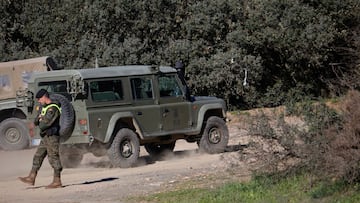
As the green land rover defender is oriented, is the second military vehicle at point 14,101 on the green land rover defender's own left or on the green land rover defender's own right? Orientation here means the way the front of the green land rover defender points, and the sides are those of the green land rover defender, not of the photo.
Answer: on the green land rover defender's own left

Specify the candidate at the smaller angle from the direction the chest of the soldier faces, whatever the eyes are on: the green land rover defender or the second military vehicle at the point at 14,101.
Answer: the second military vehicle

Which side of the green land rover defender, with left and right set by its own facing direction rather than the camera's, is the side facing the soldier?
back

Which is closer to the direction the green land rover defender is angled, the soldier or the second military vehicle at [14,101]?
the second military vehicle

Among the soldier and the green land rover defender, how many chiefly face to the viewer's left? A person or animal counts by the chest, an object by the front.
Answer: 1

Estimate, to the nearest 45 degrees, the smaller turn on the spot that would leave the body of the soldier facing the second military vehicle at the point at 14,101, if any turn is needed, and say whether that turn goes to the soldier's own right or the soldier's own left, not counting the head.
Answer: approximately 90° to the soldier's own right

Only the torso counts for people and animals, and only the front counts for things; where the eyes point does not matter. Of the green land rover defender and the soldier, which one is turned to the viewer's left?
the soldier

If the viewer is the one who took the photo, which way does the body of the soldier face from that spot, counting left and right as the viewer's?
facing to the left of the viewer

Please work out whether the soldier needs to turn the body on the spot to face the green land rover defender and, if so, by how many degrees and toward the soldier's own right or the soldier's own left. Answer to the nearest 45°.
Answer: approximately 135° to the soldier's own right

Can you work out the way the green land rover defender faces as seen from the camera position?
facing away from the viewer and to the right of the viewer
